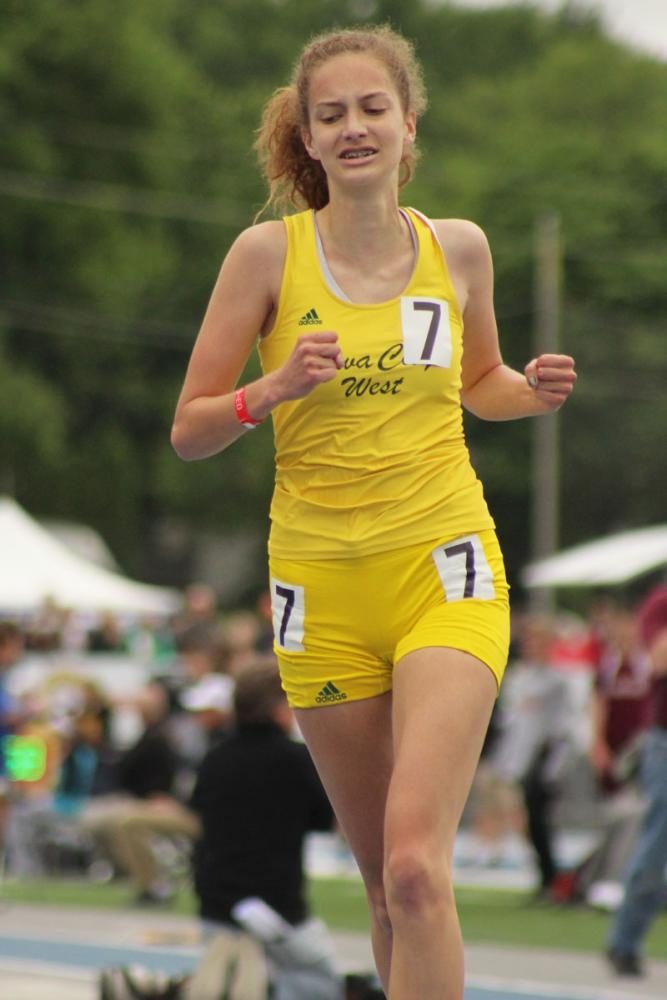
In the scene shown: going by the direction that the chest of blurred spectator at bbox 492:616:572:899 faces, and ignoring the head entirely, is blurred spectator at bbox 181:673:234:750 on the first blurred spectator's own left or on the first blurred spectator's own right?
on the first blurred spectator's own right

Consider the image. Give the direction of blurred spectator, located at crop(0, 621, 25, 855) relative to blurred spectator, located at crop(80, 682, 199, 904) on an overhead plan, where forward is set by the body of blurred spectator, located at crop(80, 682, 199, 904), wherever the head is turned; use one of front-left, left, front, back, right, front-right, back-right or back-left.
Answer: right

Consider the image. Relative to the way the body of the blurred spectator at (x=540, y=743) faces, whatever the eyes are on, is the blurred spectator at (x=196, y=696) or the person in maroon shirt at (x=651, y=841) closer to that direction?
the person in maroon shirt

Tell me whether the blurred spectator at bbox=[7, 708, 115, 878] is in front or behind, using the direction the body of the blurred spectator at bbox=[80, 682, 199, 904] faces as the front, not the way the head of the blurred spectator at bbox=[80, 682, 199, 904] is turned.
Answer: in front

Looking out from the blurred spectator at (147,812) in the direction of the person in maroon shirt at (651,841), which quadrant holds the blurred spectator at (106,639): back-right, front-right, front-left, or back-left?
back-left

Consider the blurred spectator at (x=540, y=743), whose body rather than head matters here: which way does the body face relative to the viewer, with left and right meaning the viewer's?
facing the viewer

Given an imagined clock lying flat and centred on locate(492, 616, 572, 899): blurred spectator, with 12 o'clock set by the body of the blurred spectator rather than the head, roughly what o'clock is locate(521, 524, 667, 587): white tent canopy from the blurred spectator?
The white tent canopy is roughly at 6 o'clock from the blurred spectator.
